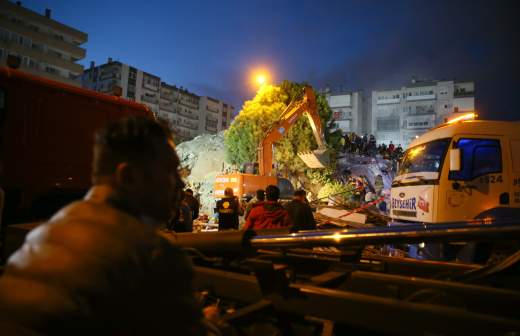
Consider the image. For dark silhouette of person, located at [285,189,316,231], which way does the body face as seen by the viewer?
away from the camera

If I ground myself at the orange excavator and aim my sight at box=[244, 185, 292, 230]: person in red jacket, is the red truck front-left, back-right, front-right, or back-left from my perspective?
front-right

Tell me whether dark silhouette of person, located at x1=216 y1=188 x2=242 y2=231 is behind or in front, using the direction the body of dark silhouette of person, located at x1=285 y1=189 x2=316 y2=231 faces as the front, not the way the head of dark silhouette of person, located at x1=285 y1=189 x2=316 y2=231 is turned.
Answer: in front

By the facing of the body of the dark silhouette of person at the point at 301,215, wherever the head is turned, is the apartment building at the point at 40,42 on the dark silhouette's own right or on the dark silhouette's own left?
on the dark silhouette's own left

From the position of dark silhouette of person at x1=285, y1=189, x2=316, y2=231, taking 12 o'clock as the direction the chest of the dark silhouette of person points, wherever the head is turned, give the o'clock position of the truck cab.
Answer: The truck cab is roughly at 3 o'clock from the dark silhouette of person.

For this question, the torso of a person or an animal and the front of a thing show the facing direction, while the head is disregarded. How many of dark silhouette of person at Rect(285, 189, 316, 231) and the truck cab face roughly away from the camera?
1

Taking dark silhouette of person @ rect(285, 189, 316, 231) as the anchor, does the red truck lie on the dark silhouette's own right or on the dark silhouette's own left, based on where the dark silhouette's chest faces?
on the dark silhouette's own left

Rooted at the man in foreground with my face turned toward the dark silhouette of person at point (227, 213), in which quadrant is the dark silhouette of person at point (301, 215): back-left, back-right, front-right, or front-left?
front-right

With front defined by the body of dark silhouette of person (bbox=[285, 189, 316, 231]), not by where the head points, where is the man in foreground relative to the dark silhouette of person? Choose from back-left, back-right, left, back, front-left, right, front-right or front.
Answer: back

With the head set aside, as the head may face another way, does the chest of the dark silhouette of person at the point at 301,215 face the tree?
yes

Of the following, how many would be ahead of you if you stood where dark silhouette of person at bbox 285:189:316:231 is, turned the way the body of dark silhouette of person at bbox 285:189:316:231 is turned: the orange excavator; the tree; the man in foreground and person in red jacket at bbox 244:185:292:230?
2

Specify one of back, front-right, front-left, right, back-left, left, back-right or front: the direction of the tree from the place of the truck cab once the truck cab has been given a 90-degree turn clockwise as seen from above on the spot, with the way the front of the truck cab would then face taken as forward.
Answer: front

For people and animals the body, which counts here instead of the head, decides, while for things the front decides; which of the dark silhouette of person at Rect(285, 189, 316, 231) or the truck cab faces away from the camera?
the dark silhouette of person

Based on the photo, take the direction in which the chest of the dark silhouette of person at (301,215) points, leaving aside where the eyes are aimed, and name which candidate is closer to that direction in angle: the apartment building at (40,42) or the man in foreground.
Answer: the apartment building

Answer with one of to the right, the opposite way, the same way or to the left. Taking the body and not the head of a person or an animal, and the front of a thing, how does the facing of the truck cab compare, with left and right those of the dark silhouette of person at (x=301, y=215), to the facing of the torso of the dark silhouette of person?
to the left

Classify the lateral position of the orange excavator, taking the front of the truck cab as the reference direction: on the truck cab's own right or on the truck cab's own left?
on the truck cab's own right

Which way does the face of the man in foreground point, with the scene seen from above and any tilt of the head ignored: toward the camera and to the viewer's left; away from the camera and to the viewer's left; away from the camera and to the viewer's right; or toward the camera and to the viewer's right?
away from the camera and to the viewer's right

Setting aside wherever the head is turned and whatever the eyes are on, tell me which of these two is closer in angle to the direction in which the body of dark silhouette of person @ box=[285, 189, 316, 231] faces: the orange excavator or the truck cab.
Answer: the orange excavator

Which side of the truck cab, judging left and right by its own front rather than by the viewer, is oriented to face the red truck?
front
